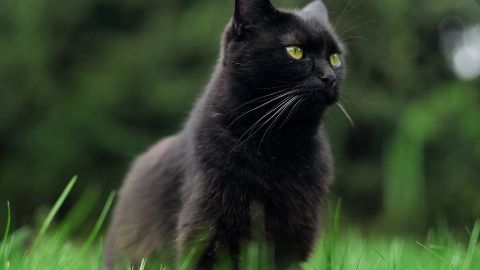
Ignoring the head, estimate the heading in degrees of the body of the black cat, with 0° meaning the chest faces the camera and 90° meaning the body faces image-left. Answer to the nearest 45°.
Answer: approximately 315°
